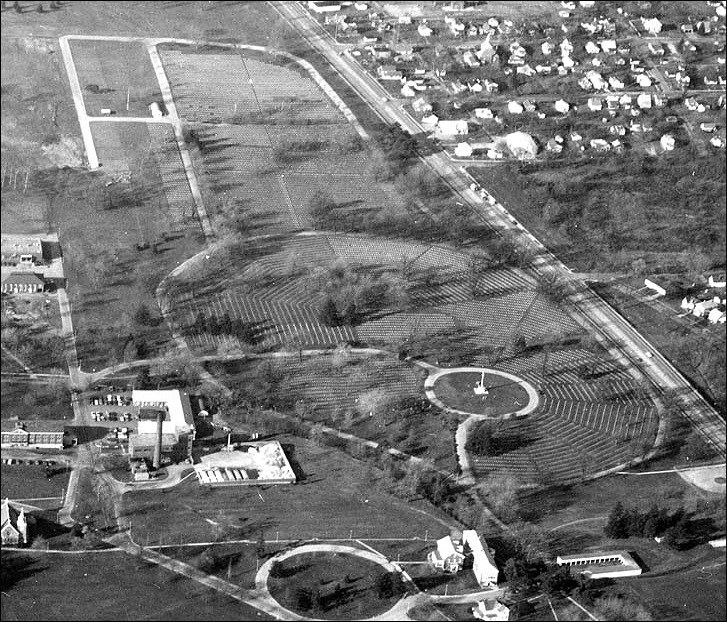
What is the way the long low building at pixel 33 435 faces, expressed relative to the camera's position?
facing the viewer

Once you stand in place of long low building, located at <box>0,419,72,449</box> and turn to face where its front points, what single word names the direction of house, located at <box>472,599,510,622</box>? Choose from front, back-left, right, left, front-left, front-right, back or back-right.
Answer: front-left

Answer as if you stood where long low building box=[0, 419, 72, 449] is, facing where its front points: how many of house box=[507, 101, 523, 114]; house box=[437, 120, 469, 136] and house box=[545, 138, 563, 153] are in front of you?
0

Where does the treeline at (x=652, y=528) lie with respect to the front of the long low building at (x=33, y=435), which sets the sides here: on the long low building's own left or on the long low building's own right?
on the long low building's own left

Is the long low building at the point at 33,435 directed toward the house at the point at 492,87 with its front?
no

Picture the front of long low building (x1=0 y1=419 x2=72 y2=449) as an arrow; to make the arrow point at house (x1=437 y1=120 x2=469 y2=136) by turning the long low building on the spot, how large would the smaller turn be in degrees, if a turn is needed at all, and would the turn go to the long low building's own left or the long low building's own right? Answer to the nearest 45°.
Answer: approximately 135° to the long low building's own left

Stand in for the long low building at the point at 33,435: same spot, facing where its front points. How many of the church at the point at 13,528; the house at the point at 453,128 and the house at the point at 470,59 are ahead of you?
1

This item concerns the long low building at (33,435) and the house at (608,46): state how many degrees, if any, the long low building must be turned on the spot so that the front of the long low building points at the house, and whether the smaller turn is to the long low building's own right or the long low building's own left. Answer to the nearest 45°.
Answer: approximately 135° to the long low building's own left

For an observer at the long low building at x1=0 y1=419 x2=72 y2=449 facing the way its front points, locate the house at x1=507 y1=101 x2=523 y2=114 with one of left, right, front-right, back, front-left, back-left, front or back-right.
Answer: back-left

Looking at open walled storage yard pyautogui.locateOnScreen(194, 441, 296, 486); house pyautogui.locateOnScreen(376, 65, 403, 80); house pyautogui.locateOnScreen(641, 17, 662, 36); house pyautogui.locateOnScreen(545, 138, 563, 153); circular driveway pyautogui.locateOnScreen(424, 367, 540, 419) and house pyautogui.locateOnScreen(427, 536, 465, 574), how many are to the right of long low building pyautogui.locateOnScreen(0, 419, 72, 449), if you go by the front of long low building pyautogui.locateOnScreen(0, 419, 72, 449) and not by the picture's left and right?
0

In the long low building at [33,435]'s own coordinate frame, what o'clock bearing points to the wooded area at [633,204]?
The wooded area is roughly at 8 o'clock from the long low building.

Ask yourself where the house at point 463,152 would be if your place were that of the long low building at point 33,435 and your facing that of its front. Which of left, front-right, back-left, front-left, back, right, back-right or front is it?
back-left

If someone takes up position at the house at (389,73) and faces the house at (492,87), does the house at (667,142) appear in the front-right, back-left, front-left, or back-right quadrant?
front-right

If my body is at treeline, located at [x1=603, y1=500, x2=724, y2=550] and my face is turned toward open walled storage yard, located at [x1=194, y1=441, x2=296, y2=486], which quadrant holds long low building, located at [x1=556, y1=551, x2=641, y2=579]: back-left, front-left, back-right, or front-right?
front-left

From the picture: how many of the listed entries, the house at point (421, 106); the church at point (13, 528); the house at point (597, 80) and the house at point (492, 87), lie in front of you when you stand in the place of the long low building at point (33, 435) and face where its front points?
1

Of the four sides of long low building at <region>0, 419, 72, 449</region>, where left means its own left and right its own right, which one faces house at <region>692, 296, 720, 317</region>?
left

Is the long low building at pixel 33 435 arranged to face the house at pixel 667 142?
no

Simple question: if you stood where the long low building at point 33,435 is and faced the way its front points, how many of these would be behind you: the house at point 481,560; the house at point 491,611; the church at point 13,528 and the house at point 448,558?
0

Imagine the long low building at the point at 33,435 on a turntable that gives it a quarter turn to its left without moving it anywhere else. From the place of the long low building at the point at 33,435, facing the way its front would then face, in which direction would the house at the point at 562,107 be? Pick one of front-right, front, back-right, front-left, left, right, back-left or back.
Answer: front-left

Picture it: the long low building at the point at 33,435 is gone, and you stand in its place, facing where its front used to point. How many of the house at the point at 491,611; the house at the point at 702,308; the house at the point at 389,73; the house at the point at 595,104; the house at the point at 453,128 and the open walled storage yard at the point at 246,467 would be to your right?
0

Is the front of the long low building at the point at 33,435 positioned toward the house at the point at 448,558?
no

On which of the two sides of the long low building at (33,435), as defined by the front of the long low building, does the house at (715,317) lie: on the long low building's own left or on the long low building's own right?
on the long low building's own left

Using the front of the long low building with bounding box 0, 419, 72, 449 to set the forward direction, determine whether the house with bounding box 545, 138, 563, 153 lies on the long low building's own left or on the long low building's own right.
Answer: on the long low building's own left
